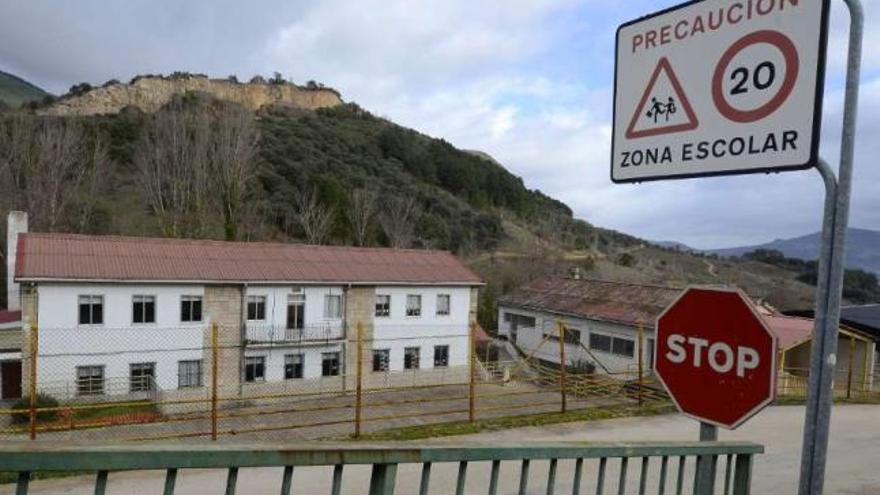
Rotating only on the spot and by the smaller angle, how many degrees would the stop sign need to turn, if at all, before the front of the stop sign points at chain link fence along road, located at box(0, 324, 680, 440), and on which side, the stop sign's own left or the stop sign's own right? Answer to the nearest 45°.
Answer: approximately 90° to the stop sign's own right

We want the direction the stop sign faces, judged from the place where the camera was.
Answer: facing the viewer and to the left of the viewer

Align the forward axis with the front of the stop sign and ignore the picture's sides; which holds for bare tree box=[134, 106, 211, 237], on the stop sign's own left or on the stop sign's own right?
on the stop sign's own right
